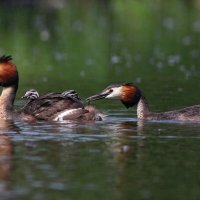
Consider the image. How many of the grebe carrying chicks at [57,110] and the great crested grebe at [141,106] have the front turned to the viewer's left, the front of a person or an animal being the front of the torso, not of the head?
2

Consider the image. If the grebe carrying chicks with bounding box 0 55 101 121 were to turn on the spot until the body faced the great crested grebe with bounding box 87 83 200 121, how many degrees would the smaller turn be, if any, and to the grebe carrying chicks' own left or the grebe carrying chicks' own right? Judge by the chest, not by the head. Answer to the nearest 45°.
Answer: approximately 180°

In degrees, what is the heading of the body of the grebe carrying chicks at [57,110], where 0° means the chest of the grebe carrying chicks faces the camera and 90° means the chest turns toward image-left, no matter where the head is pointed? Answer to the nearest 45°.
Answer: approximately 90°

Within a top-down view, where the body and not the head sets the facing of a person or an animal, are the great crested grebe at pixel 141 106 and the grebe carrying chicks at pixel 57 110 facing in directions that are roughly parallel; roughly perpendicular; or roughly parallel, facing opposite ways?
roughly parallel

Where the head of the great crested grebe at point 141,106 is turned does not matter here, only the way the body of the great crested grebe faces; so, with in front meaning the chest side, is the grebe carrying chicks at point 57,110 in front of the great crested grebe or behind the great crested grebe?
in front

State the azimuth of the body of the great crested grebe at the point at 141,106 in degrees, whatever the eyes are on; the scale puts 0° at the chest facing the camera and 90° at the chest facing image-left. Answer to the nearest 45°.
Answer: approximately 90°
